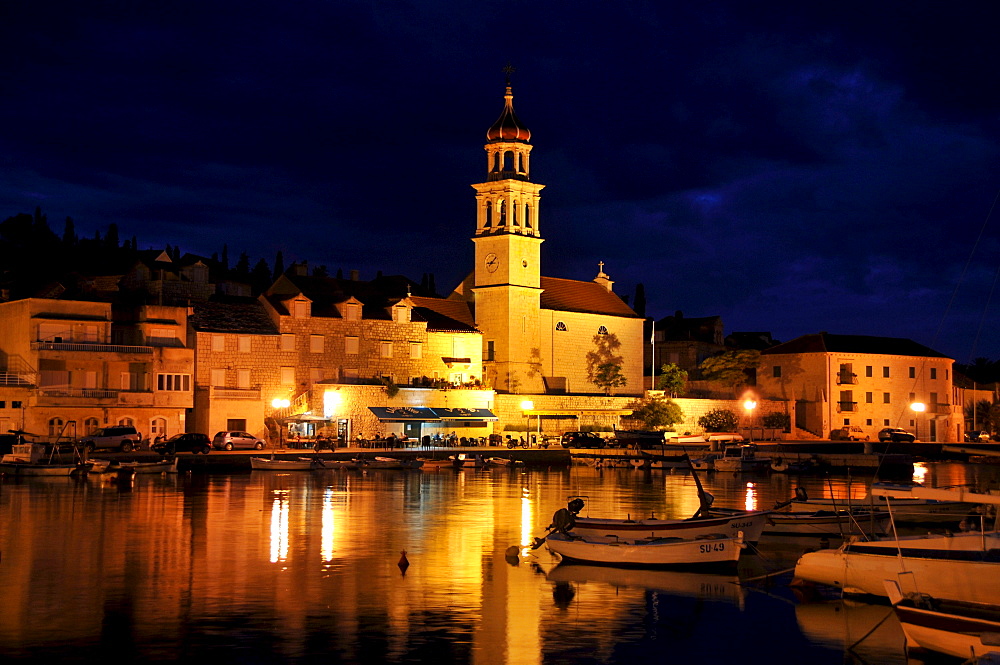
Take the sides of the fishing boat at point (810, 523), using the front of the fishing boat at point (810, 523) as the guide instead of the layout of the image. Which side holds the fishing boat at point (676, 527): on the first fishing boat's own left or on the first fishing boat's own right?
on the first fishing boat's own right

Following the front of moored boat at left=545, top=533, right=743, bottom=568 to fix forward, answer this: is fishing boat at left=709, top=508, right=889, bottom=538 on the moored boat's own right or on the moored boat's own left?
on the moored boat's own left

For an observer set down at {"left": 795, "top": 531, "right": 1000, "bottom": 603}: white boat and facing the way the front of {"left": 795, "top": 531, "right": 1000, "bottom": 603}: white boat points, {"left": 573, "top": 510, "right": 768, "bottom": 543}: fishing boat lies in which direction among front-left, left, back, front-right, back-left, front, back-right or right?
front-right

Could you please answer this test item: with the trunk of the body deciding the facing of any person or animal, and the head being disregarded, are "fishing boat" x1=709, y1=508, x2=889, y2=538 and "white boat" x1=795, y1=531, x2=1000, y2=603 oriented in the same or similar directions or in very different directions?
very different directions

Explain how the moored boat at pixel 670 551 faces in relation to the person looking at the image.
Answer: facing to the right of the viewer

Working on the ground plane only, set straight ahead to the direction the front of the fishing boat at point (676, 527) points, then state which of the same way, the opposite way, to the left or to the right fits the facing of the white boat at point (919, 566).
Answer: the opposite way

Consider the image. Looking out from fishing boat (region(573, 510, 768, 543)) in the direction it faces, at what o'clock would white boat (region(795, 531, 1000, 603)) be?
The white boat is roughly at 2 o'clock from the fishing boat.

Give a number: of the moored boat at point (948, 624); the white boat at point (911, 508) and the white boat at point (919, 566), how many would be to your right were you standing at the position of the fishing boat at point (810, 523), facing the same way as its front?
2

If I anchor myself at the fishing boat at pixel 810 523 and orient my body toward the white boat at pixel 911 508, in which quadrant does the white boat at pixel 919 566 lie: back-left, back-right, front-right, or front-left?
back-right

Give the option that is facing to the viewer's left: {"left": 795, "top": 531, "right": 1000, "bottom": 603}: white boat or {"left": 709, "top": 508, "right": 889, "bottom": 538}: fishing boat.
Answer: the white boat

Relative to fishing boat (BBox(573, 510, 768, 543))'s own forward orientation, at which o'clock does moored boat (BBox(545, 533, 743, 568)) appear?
The moored boat is roughly at 3 o'clock from the fishing boat.

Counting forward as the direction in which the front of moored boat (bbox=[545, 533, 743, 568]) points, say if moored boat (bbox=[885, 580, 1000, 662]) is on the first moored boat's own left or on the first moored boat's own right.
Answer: on the first moored boat's own right

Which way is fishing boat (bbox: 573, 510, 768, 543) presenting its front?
to the viewer's right

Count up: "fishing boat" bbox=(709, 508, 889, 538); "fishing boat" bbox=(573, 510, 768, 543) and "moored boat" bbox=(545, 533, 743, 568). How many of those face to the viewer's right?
3

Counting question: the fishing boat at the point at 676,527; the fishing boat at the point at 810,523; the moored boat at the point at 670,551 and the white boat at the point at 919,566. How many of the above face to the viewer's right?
3

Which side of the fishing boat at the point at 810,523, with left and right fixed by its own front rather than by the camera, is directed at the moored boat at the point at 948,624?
right

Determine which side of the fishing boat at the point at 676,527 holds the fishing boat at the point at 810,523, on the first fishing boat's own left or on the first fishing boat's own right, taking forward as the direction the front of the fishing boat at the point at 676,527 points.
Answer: on the first fishing boat's own left

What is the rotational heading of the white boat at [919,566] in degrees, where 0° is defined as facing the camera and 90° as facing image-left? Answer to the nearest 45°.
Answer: approximately 90°

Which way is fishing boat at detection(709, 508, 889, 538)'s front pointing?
to the viewer's right

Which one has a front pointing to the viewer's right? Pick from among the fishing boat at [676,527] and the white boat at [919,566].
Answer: the fishing boat
